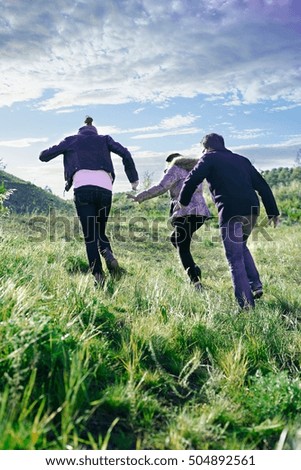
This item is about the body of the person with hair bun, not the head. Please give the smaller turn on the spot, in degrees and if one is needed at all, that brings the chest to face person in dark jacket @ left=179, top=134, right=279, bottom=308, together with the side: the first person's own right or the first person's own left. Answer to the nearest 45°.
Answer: approximately 135° to the first person's own right

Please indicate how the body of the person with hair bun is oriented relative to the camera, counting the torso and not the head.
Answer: away from the camera
